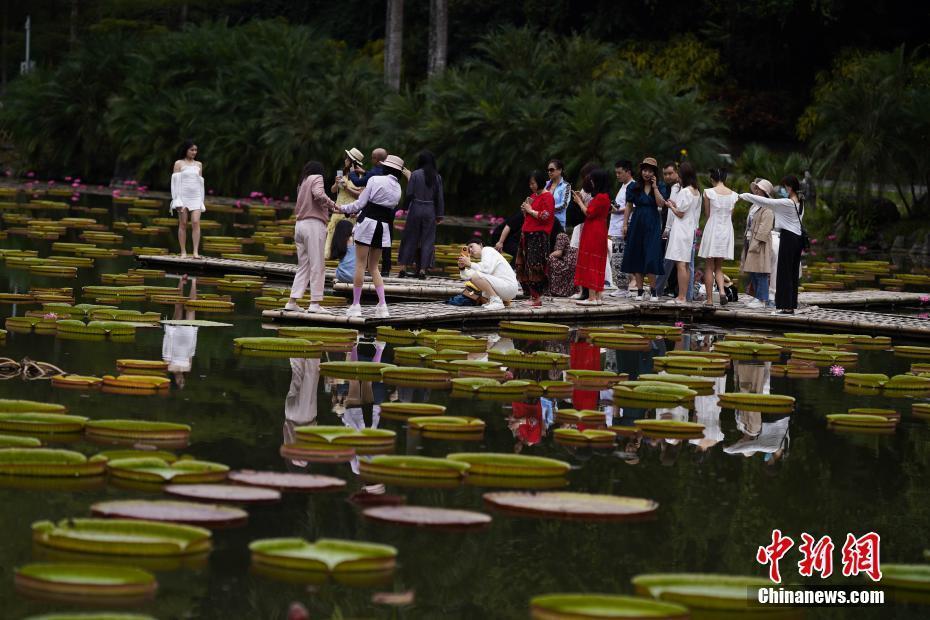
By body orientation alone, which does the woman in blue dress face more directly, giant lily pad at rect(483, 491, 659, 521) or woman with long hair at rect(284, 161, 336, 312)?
the giant lily pad

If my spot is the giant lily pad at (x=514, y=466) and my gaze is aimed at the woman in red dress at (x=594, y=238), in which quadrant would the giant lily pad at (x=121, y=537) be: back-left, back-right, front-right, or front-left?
back-left

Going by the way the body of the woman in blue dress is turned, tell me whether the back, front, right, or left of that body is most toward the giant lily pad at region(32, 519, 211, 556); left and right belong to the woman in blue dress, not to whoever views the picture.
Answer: front

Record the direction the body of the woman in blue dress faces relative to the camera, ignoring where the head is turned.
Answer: toward the camera

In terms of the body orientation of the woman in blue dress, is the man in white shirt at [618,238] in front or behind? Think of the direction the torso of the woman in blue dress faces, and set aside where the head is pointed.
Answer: behind

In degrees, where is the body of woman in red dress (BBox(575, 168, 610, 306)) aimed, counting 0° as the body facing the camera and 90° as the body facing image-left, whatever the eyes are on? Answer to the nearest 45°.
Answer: approximately 90°

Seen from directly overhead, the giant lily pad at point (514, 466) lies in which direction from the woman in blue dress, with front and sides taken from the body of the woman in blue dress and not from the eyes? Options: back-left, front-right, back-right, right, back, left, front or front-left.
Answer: front

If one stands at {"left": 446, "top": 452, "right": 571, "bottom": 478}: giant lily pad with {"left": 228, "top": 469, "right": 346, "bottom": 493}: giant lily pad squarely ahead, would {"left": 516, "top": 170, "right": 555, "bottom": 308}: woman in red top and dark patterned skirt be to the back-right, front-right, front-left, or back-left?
back-right

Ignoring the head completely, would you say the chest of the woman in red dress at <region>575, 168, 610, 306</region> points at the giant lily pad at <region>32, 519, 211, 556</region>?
no

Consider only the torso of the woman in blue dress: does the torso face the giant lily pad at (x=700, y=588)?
yes

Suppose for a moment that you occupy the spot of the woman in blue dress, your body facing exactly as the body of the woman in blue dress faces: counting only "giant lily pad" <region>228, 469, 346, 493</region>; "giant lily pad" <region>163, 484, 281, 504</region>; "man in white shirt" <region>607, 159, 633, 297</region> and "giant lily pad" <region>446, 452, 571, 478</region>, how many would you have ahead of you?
3

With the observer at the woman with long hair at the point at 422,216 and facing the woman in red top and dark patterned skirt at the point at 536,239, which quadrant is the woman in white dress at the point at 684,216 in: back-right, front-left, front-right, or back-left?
front-left

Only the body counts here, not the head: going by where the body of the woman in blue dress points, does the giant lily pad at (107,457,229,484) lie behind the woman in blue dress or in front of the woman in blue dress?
in front

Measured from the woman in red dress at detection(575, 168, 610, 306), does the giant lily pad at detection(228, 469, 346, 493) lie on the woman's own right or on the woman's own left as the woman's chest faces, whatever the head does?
on the woman's own left

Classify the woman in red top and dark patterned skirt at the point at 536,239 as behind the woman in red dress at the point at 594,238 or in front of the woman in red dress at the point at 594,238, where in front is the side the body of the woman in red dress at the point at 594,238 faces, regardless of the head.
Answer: in front

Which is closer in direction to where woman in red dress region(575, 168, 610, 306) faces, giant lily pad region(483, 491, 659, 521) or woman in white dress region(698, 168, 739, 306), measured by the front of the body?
the giant lily pad

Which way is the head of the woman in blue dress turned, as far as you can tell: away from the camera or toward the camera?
toward the camera

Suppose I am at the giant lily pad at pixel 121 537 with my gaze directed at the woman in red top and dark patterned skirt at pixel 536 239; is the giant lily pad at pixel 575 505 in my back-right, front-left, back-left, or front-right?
front-right
